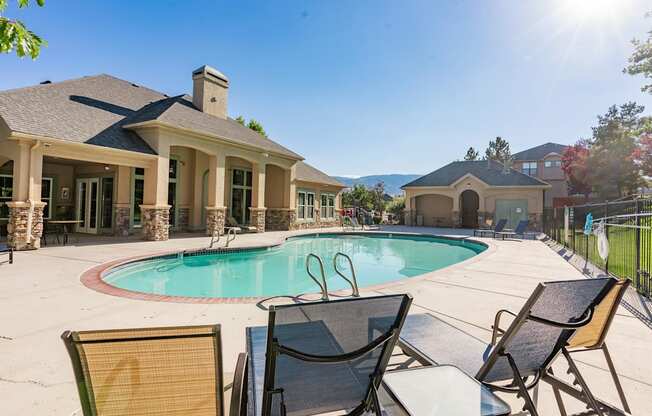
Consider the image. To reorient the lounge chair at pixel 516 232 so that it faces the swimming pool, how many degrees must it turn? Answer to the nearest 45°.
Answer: approximately 45° to its left

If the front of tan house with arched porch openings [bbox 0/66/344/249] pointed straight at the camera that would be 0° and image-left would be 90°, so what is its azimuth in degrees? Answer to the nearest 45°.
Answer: approximately 315°

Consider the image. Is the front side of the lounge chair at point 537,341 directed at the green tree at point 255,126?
yes

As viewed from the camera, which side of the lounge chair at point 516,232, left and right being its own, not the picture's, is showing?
left

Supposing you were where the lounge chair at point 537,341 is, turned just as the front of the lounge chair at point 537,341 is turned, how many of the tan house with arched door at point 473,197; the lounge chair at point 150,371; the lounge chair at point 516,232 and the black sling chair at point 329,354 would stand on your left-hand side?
2

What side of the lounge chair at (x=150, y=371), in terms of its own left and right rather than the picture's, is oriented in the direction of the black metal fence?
right

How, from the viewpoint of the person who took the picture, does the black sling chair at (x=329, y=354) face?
facing away from the viewer

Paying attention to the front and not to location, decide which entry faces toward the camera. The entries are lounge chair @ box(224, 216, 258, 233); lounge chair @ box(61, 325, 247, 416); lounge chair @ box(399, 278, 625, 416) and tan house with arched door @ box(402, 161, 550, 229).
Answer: the tan house with arched door

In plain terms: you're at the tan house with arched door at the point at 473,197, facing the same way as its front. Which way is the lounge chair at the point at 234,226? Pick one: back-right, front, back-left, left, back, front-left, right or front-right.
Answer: front-right

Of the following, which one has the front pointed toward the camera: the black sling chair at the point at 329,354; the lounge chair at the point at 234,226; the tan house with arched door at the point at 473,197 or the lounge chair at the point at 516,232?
the tan house with arched door

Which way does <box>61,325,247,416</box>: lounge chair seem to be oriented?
away from the camera
